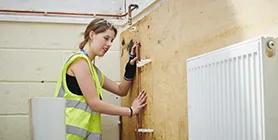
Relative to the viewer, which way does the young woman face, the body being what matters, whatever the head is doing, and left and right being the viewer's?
facing to the right of the viewer

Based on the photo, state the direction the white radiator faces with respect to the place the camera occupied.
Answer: facing the viewer and to the left of the viewer

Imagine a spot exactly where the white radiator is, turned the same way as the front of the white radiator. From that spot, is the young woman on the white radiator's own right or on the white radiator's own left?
on the white radiator's own right

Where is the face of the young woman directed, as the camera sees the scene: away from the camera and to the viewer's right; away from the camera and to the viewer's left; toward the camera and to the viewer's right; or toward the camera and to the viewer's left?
toward the camera and to the viewer's right

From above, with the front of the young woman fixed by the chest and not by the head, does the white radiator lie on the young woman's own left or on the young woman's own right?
on the young woman's own right

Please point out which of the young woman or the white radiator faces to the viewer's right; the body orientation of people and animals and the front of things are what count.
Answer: the young woman

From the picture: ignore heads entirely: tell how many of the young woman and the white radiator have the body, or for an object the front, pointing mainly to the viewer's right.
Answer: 1
